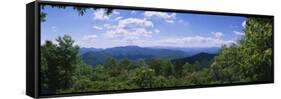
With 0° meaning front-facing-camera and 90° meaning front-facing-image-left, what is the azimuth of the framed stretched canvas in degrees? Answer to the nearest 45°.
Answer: approximately 315°
